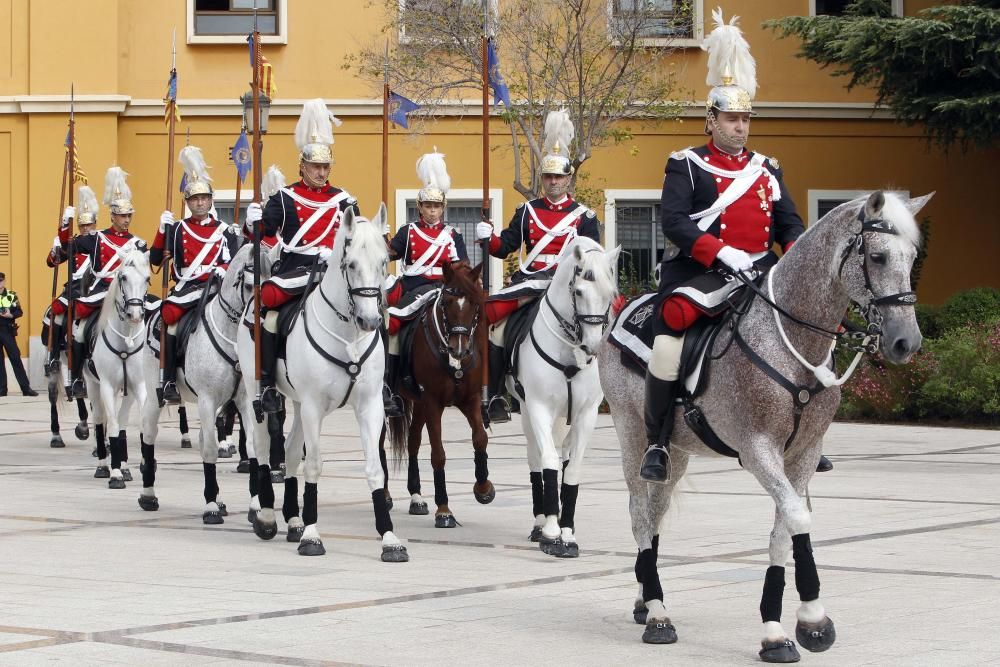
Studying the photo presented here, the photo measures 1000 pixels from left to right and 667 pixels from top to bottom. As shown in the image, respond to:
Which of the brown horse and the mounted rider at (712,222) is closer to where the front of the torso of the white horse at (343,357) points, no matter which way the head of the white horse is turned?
the mounted rider

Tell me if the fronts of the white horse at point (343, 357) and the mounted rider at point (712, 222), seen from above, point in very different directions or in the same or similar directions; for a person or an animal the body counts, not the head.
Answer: same or similar directions

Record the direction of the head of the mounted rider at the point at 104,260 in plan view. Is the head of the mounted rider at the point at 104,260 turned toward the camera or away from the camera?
toward the camera

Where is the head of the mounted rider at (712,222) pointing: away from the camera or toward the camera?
toward the camera

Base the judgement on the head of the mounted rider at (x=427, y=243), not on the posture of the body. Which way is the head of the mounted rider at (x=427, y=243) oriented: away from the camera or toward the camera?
toward the camera

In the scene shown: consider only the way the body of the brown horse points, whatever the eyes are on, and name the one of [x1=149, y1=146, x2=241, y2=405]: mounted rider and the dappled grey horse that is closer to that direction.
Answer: the dappled grey horse

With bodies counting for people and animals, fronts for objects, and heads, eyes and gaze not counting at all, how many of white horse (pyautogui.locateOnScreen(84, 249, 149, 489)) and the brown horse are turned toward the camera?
2

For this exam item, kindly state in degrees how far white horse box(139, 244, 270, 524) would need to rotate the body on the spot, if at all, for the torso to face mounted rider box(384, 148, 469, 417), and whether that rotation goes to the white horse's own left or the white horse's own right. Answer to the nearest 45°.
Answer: approximately 45° to the white horse's own left

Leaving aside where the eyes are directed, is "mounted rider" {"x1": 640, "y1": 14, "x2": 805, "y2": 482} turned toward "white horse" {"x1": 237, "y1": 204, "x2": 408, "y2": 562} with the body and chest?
no

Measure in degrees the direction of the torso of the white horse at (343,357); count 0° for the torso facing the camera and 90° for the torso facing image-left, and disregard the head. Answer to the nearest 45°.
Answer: approximately 315°

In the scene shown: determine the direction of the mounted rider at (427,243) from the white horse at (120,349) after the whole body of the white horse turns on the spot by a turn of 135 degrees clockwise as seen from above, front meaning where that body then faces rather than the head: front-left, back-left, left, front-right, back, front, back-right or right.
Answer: back

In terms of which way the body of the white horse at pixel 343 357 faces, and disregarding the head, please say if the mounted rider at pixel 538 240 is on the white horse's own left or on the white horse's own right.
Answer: on the white horse's own left

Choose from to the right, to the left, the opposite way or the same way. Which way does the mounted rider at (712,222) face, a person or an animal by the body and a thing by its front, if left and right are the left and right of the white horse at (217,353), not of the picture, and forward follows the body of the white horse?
the same way

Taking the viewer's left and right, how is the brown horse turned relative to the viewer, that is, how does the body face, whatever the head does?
facing the viewer

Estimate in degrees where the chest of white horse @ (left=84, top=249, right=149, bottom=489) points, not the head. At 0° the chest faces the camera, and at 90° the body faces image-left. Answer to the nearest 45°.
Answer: approximately 0°

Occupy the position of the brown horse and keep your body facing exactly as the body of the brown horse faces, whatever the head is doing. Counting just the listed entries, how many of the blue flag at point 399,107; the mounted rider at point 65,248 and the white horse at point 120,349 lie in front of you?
0

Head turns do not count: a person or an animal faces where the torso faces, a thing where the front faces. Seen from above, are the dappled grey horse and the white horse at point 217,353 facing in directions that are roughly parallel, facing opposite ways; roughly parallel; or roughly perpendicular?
roughly parallel
